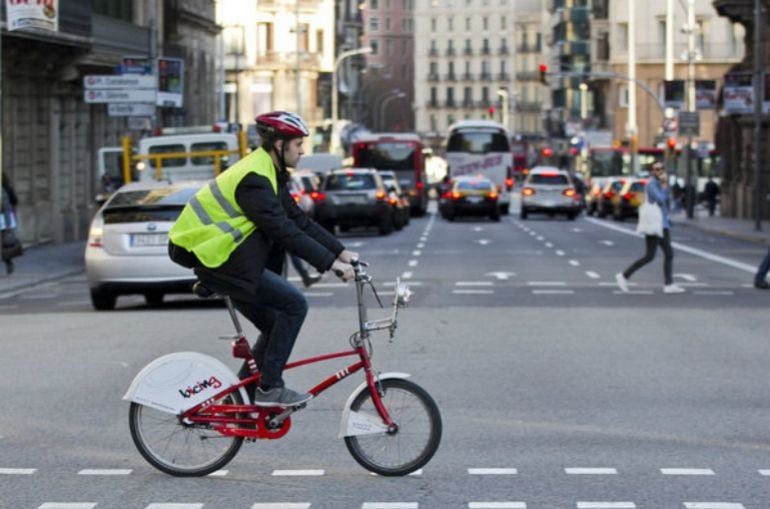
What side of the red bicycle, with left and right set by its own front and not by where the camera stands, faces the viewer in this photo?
right

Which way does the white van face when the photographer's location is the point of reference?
facing away from the viewer

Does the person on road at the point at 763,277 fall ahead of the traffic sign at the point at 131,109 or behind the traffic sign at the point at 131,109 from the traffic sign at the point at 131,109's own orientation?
ahead

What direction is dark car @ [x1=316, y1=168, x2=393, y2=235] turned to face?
away from the camera

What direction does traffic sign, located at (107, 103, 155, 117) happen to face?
toward the camera

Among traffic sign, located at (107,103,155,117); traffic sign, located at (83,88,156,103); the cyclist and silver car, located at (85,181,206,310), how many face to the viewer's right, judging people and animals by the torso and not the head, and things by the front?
1

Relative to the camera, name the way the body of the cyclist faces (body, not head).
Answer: to the viewer's right

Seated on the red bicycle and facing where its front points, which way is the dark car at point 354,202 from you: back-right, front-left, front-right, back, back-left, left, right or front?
left

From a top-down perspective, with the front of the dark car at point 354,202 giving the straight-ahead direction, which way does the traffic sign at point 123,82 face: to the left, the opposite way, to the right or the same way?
the opposite way

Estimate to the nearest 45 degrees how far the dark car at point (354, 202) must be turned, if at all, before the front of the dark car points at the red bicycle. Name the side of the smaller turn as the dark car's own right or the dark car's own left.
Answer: approximately 180°

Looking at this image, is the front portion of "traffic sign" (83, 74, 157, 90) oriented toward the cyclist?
yes

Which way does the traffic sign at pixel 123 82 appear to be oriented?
toward the camera

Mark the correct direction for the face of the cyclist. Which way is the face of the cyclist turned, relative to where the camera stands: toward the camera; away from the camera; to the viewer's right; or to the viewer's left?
to the viewer's right

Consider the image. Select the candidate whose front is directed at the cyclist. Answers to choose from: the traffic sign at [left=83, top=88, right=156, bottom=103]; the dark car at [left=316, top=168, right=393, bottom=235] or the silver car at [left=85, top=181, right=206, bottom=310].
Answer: the traffic sign
